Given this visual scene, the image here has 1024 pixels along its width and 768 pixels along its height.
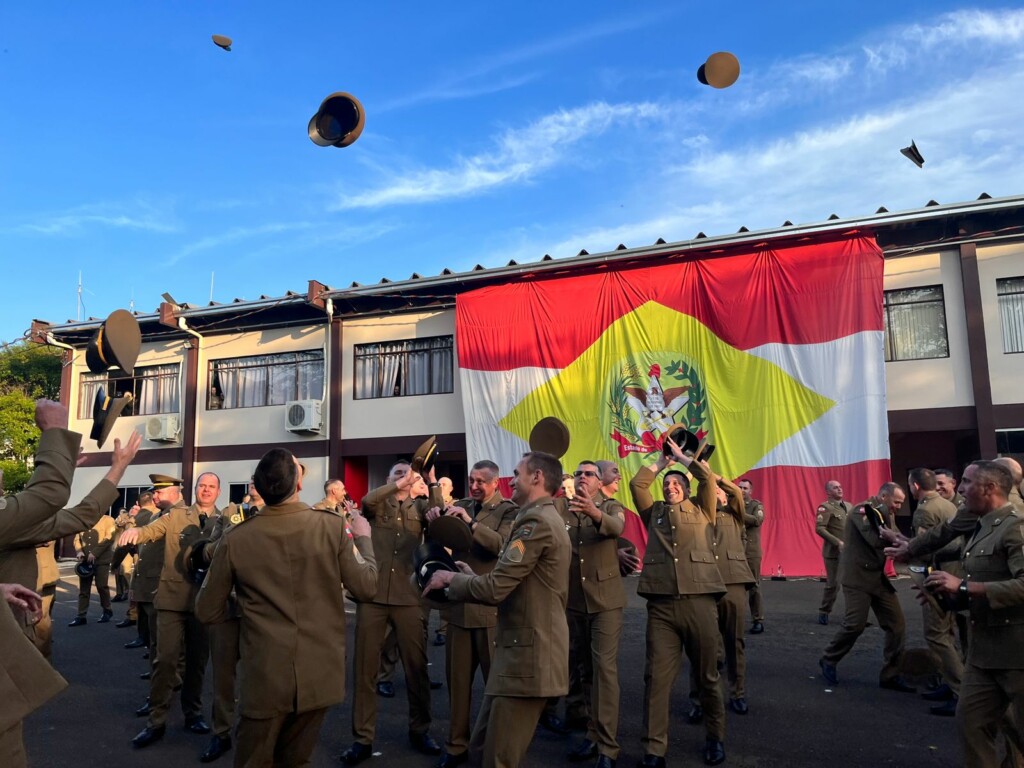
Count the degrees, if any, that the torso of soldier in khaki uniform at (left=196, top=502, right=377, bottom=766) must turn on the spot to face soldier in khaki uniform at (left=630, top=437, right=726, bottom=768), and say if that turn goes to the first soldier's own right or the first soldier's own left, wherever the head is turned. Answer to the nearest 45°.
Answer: approximately 45° to the first soldier's own right

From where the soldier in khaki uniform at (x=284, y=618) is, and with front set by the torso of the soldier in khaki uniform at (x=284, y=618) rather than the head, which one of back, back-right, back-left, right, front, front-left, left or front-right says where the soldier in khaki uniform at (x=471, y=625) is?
front-right

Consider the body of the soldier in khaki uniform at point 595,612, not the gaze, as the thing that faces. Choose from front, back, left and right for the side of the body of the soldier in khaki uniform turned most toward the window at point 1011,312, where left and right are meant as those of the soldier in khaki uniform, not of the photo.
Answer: back

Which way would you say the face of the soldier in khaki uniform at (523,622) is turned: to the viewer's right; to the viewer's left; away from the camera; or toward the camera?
to the viewer's left

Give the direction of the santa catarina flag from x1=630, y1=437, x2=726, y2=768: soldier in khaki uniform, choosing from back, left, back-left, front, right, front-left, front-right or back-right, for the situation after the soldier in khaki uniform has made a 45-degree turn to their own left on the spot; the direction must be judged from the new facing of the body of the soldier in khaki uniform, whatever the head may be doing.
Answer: back-left

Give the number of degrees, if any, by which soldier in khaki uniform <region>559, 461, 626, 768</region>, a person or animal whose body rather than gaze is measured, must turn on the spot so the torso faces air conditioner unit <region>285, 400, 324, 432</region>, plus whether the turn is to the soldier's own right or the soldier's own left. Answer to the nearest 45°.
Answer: approximately 90° to the soldier's own right

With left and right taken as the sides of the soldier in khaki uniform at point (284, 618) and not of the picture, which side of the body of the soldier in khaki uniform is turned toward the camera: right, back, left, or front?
back

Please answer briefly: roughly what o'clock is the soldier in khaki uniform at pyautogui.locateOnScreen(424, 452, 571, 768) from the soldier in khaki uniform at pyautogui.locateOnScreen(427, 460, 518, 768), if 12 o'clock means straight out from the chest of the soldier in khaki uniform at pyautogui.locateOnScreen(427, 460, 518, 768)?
the soldier in khaki uniform at pyautogui.locateOnScreen(424, 452, 571, 768) is roughly at 10 o'clock from the soldier in khaki uniform at pyautogui.locateOnScreen(427, 460, 518, 768).

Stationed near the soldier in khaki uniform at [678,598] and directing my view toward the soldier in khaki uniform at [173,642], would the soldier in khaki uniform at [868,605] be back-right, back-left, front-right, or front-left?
back-right
